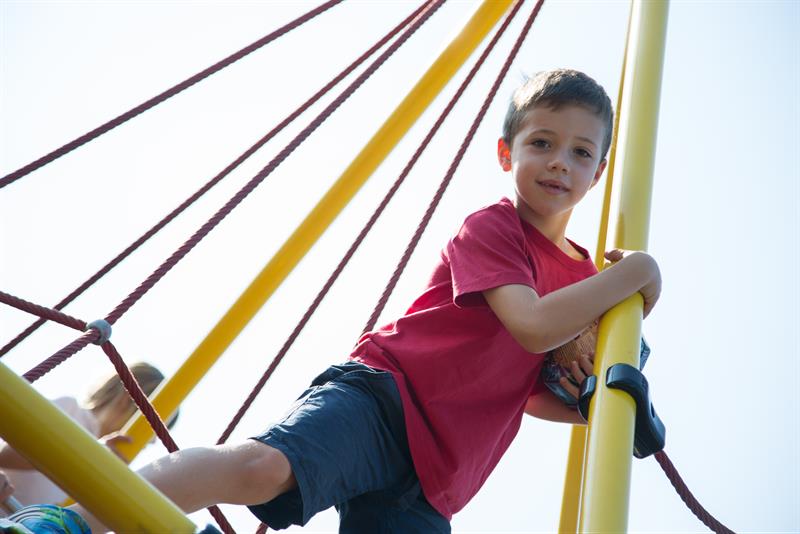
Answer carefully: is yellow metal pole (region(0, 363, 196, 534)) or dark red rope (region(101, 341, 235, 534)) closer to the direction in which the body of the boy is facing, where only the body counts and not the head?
the yellow metal pole

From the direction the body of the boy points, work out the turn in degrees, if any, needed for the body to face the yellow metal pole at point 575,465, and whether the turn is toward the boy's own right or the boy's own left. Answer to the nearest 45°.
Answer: approximately 90° to the boy's own left
